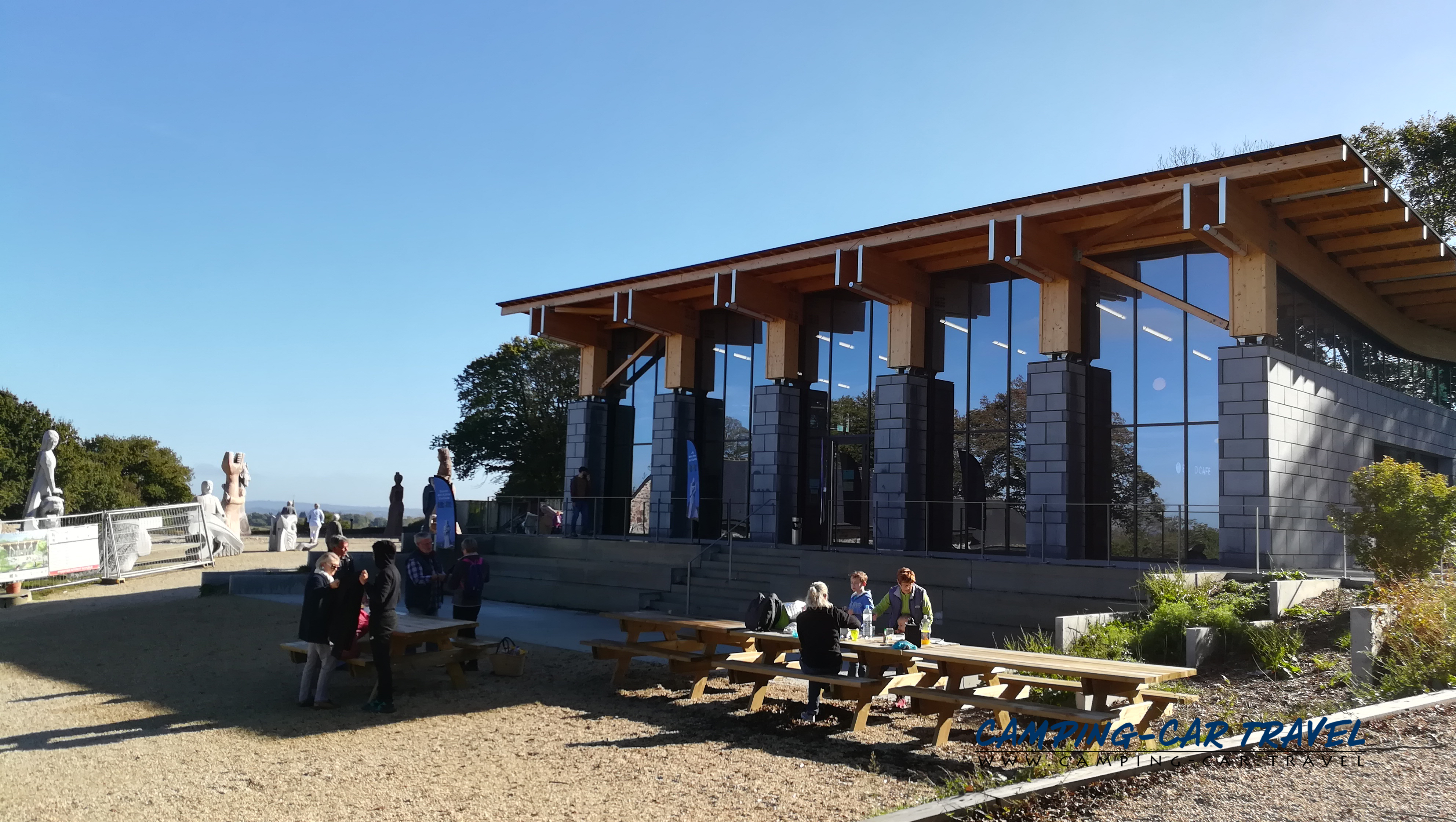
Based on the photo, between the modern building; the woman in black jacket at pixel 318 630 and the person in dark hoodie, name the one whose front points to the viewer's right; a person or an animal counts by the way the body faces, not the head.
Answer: the woman in black jacket

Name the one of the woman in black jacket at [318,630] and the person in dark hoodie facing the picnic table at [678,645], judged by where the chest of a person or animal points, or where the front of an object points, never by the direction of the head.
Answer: the woman in black jacket

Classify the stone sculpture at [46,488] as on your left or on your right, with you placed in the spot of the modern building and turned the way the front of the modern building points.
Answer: on your right

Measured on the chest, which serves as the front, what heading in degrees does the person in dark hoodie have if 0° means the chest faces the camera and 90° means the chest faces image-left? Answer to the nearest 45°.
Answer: approximately 90°

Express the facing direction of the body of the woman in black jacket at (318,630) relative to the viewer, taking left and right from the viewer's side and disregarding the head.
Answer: facing to the right of the viewer

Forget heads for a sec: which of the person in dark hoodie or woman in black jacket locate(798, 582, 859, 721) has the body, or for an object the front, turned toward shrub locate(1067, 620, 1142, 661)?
the woman in black jacket

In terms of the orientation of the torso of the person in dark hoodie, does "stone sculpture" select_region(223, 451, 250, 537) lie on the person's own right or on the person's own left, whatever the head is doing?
on the person's own right

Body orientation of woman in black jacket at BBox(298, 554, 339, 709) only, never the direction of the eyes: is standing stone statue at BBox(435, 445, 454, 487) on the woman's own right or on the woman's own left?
on the woman's own left

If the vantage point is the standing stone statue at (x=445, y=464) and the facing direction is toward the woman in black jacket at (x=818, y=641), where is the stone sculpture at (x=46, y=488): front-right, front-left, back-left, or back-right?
back-right

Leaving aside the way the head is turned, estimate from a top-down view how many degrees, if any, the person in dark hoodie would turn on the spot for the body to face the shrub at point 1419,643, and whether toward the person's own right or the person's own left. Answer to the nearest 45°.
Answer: approximately 180°

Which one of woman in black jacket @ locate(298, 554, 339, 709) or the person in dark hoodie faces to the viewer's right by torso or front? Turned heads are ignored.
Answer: the woman in black jacket

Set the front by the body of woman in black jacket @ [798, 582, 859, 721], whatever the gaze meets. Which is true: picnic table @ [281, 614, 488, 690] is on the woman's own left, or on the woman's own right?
on the woman's own left

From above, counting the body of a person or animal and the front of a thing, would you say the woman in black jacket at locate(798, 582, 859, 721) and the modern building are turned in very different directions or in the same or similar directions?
very different directions

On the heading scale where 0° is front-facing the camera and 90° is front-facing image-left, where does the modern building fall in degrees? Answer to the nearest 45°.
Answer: approximately 45°

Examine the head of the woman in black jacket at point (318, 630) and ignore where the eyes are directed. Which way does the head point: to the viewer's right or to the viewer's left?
to the viewer's right

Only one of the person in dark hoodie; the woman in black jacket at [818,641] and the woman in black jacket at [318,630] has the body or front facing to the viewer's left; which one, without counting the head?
the person in dark hoodie

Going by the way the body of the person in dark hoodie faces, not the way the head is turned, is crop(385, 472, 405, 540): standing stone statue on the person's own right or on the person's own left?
on the person's own right

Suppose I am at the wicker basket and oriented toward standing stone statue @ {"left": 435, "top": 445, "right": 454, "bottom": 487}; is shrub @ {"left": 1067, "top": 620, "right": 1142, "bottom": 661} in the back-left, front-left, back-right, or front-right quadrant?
back-right
